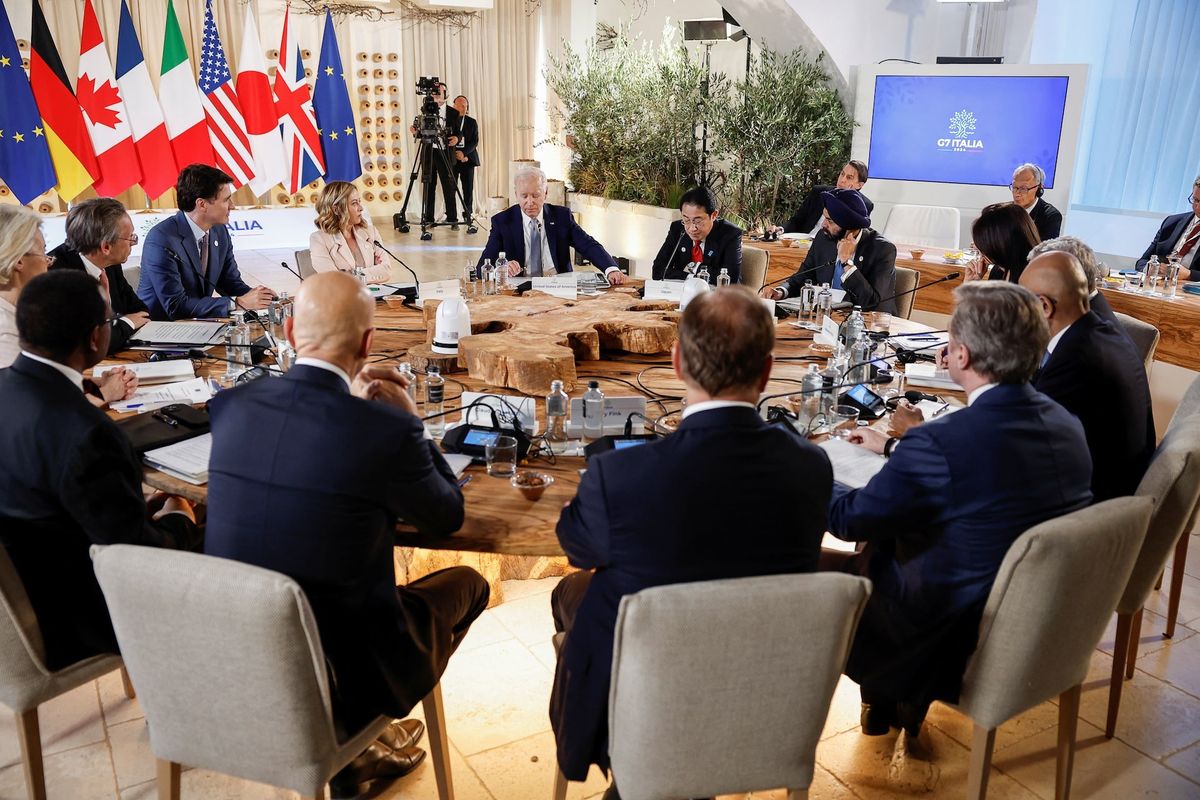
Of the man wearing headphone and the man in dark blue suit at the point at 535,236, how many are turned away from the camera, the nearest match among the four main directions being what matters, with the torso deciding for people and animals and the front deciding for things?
0

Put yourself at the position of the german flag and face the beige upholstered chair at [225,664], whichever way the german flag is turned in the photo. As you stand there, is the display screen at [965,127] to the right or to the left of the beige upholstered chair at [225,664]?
left

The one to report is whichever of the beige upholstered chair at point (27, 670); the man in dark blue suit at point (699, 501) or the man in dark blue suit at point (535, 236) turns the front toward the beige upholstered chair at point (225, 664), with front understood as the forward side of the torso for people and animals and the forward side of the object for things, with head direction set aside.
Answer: the man in dark blue suit at point (535, 236)

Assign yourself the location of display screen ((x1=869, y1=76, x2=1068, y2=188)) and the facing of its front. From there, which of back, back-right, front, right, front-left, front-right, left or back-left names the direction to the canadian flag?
right

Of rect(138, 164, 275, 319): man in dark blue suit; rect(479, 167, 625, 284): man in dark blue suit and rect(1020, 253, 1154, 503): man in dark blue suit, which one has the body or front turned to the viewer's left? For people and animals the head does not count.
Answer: rect(1020, 253, 1154, 503): man in dark blue suit

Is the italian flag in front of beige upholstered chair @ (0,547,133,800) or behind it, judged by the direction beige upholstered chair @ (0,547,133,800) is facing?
in front

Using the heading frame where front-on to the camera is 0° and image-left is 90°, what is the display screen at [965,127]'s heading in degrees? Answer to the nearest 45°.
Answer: approximately 0°

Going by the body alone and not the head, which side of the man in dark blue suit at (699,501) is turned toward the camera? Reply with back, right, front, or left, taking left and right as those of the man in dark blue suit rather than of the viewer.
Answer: back

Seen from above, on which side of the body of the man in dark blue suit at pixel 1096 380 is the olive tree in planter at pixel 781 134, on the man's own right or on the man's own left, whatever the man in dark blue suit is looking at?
on the man's own right

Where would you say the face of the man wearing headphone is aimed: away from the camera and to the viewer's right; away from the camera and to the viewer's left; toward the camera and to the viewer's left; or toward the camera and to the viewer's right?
toward the camera and to the viewer's left

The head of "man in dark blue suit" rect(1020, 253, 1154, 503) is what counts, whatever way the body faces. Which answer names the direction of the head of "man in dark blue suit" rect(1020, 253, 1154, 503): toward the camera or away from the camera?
away from the camera

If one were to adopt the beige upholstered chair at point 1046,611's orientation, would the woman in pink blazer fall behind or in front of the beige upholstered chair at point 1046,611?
in front

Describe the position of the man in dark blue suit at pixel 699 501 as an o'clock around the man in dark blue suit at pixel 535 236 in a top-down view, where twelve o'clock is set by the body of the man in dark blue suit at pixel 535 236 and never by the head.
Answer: the man in dark blue suit at pixel 699 501 is roughly at 12 o'clock from the man in dark blue suit at pixel 535 236.

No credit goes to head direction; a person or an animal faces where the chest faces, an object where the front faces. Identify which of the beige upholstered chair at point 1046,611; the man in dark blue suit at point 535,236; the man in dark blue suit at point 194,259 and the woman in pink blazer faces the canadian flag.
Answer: the beige upholstered chair
